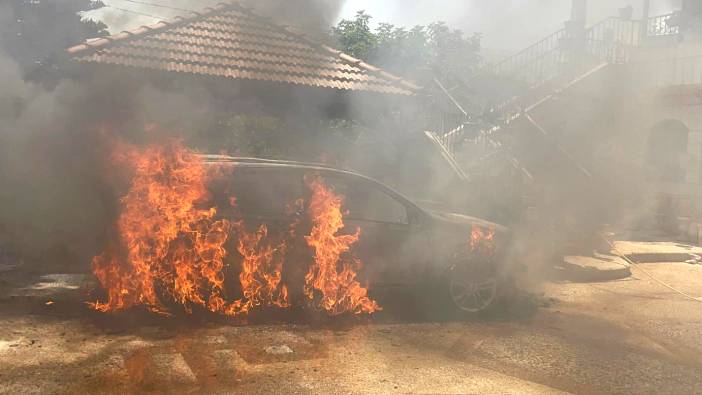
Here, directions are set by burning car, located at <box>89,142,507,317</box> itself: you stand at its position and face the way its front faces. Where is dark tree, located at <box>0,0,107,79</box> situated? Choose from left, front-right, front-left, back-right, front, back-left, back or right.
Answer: back-left

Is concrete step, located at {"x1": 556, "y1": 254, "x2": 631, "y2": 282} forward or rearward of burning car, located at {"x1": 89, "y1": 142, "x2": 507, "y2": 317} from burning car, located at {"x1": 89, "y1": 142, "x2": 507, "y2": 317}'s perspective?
forward

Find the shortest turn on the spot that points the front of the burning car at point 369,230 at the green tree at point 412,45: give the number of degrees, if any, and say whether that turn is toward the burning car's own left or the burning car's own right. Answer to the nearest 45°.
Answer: approximately 90° to the burning car's own left

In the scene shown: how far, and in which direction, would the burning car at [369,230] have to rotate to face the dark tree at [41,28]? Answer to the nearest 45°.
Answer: approximately 135° to its left

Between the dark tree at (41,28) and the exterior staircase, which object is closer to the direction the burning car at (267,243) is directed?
the exterior staircase

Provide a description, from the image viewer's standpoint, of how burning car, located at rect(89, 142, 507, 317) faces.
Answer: facing to the right of the viewer

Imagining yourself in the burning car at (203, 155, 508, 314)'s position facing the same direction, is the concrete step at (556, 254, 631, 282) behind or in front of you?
in front

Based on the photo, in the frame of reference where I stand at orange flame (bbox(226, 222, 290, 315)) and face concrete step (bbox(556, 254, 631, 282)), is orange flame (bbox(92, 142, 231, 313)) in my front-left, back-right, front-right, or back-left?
back-left

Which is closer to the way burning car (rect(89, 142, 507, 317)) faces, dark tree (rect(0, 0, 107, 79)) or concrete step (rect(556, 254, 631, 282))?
the concrete step
